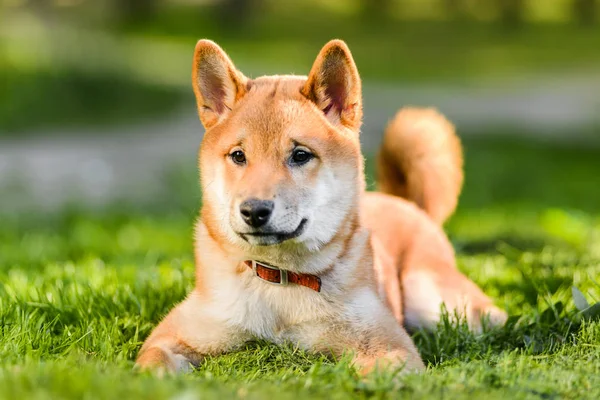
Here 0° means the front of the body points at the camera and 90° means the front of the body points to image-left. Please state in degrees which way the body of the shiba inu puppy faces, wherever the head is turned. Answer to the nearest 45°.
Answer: approximately 45°
